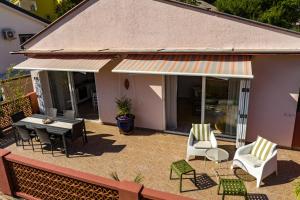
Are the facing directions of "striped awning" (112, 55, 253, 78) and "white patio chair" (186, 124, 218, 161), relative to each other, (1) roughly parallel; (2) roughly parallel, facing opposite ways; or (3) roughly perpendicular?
roughly parallel

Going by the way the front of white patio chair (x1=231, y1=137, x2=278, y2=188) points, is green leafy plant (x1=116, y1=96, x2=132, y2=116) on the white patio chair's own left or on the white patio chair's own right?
on the white patio chair's own right

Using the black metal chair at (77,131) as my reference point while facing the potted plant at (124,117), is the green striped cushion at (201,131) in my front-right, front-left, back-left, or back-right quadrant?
front-right

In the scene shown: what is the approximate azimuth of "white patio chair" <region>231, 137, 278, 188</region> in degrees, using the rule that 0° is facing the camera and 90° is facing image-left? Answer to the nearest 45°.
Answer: approximately 45°

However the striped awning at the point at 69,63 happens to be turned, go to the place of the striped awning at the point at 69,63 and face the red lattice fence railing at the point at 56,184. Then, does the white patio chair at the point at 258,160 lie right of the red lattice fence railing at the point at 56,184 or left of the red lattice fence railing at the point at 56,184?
left

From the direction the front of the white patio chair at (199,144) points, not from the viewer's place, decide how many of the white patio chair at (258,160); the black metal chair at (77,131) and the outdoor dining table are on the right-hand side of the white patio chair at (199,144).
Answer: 2

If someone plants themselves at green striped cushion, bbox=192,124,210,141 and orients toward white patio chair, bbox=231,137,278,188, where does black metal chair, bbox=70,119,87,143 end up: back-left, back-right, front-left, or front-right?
back-right

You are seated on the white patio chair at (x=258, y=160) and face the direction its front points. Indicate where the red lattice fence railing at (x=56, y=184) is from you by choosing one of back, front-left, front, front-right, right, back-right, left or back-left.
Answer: front

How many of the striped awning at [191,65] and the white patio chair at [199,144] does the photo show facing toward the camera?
2

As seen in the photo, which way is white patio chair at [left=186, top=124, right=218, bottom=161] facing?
toward the camera

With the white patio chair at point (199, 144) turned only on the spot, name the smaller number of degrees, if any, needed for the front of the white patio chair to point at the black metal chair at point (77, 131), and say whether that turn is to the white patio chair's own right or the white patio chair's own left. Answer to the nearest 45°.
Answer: approximately 90° to the white patio chair's own right
